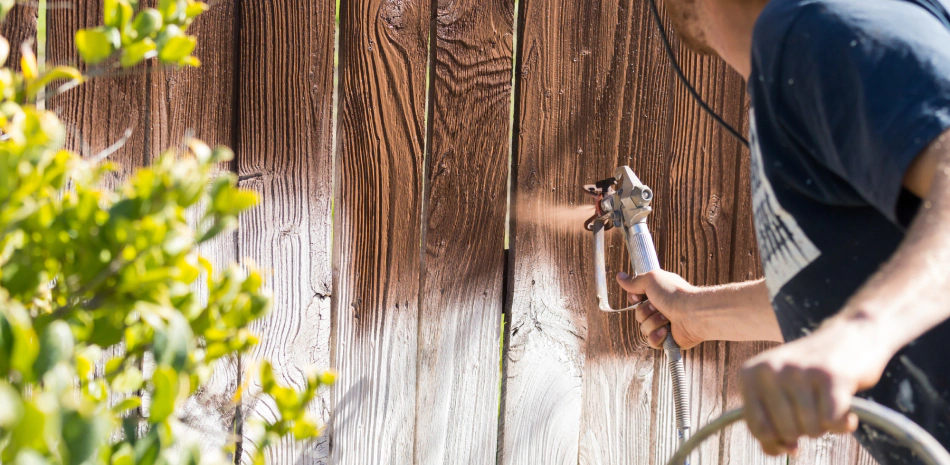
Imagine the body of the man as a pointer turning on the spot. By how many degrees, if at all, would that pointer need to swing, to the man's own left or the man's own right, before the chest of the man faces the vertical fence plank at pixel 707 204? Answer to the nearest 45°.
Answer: approximately 90° to the man's own right

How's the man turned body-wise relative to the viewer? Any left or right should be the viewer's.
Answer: facing to the left of the viewer
